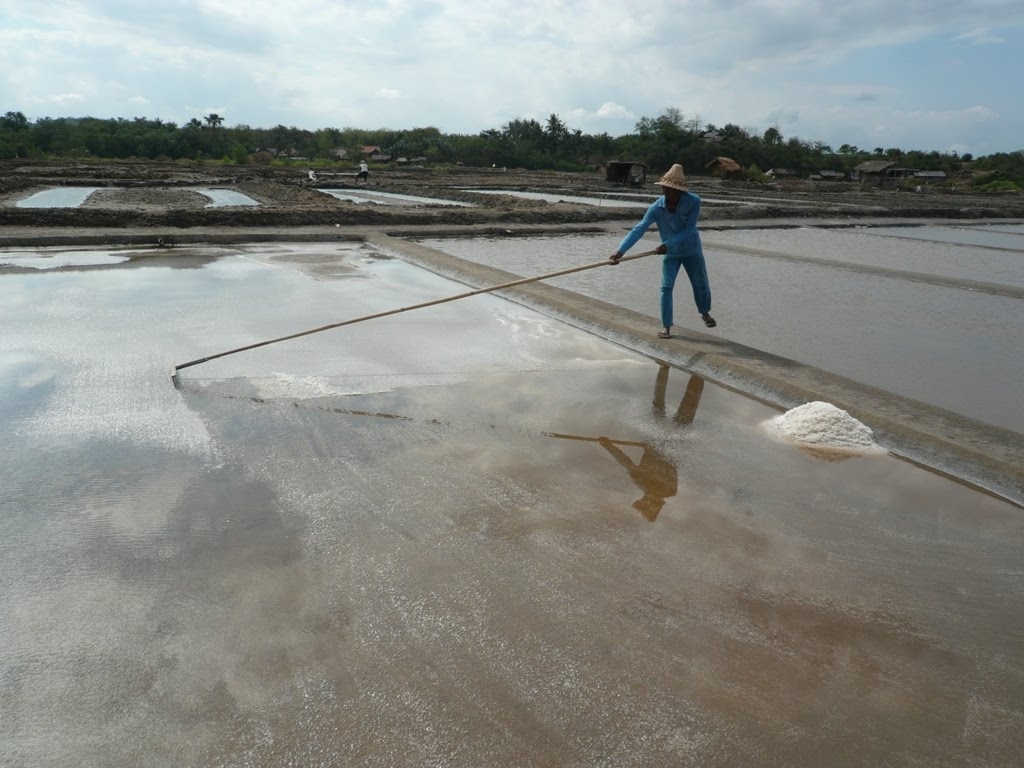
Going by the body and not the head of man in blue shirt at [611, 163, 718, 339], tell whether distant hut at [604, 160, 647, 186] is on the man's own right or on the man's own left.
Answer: on the man's own right

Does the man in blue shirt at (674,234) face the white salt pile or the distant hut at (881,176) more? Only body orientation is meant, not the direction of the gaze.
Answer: the white salt pile

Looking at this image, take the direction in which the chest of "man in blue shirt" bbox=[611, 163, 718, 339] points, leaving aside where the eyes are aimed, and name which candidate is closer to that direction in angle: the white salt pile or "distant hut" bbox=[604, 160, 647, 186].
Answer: the white salt pile

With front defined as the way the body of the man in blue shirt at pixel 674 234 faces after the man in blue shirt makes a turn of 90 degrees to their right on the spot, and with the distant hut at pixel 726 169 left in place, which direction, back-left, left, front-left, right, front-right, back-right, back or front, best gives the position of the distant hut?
front-right

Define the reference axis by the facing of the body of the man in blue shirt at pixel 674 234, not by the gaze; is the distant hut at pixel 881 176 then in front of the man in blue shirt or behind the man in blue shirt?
behind

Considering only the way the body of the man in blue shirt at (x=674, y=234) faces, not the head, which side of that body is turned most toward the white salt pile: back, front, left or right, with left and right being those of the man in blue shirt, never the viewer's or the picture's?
left

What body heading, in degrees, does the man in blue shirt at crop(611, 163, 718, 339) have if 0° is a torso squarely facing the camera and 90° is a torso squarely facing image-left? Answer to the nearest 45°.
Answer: approximately 45°
